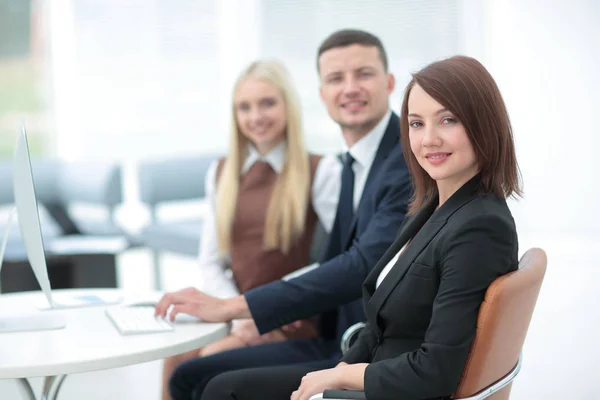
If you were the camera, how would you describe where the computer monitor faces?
facing to the right of the viewer

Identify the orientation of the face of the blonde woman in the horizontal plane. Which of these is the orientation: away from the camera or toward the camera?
toward the camera

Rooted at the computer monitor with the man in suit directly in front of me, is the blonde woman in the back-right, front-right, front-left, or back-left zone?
front-left

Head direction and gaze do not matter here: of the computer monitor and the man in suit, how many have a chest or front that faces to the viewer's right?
1

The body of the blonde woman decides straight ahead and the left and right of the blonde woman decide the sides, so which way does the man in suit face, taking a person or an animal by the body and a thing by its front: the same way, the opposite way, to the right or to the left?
the same way

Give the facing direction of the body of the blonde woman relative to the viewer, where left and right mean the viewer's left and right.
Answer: facing the viewer and to the left of the viewer

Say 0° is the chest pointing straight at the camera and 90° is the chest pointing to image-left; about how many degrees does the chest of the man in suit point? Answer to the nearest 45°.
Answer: approximately 45°

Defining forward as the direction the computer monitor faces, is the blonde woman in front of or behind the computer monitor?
in front

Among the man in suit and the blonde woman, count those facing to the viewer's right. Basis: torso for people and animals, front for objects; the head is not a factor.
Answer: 0

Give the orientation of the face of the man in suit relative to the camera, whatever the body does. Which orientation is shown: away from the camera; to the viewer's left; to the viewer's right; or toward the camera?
toward the camera

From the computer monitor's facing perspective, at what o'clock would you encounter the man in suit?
The man in suit is roughly at 12 o'clock from the computer monitor.

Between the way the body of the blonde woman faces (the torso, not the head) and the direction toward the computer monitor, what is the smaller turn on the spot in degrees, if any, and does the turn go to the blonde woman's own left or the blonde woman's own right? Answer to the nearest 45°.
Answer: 0° — they already face it

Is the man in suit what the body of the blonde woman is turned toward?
no

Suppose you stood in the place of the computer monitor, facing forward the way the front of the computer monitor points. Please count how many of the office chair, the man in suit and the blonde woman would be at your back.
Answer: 0

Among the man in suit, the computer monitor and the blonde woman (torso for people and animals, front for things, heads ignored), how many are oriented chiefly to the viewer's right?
1
